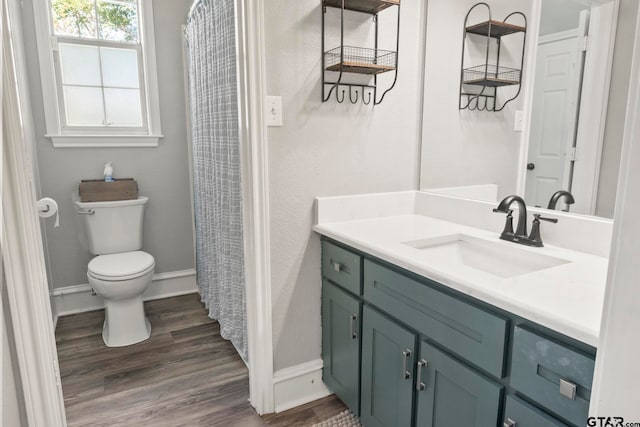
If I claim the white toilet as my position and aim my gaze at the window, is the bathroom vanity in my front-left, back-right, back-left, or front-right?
back-right

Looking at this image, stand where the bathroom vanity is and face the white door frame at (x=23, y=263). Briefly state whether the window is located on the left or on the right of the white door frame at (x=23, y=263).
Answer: right

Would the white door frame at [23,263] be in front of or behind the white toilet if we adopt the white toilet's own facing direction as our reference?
in front

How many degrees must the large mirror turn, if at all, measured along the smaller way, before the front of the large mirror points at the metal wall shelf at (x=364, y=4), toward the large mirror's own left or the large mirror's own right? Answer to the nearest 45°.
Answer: approximately 45° to the large mirror's own right

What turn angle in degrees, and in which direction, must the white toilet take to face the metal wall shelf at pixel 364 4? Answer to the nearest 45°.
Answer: approximately 45° to its left

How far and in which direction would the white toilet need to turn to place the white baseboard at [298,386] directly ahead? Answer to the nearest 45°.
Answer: approximately 45° to its left

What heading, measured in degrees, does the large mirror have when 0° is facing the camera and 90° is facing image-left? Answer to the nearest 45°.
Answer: approximately 45°

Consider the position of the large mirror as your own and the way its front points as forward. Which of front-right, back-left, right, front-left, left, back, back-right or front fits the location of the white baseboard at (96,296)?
front-right

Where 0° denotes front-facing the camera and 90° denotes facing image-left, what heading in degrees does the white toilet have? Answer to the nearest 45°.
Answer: approximately 0°
